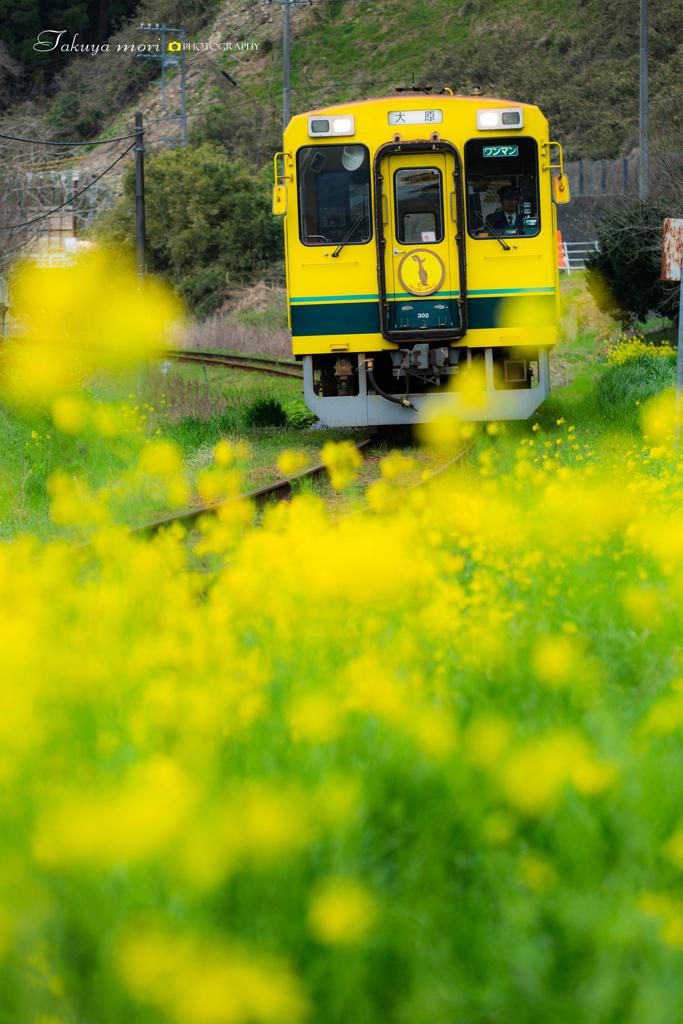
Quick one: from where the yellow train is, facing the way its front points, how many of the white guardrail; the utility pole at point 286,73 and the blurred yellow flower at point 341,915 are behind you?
2

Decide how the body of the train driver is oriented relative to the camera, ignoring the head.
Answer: toward the camera

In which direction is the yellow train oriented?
toward the camera

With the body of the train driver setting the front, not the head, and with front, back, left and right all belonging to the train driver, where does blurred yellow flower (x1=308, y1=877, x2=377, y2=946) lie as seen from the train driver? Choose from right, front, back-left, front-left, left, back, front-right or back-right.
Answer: front

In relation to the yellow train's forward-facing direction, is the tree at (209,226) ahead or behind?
behind

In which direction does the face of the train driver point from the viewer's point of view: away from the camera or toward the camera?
toward the camera

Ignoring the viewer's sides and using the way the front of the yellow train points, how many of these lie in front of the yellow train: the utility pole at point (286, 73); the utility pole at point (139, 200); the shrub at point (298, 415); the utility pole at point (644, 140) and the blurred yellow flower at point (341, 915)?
1

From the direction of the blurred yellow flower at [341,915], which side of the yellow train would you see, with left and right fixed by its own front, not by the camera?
front

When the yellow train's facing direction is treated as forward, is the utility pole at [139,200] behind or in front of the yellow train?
behind

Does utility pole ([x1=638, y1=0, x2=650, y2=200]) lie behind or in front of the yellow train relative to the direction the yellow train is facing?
behind

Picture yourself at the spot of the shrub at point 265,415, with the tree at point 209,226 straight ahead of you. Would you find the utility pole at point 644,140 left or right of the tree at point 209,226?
right

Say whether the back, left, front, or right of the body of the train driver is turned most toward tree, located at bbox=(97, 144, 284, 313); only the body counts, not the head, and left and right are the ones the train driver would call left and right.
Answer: back

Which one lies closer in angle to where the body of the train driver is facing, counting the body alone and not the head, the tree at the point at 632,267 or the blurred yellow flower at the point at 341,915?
the blurred yellow flower

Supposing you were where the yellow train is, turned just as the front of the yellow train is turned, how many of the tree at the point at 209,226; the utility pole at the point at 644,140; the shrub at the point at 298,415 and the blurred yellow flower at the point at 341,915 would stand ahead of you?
1

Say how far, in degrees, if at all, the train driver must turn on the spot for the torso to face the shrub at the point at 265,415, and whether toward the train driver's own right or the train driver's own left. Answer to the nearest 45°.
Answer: approximately 135° to the train driver's own right
